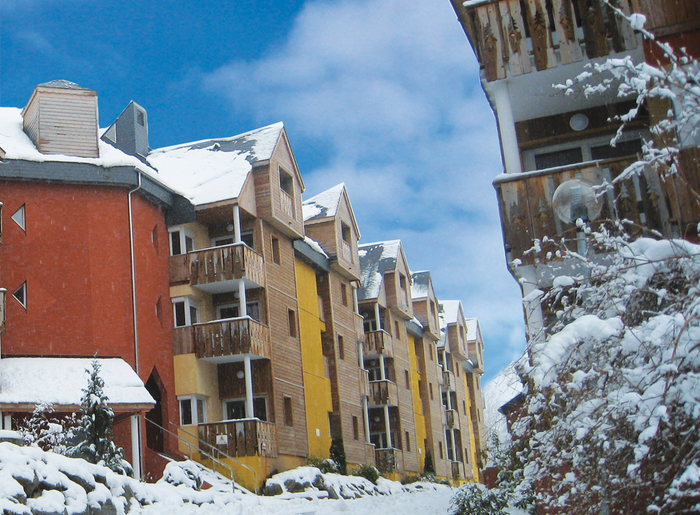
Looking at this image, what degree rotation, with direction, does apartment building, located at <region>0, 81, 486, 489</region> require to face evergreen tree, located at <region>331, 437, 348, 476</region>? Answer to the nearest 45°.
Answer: approximately 90° to its left

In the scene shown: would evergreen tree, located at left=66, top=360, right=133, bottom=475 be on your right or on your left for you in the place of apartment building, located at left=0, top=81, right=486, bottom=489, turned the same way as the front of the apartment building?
on your right

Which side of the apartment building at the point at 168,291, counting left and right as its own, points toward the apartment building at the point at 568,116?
front

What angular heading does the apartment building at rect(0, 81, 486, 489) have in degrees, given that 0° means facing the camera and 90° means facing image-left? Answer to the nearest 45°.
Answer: approximately 315°
